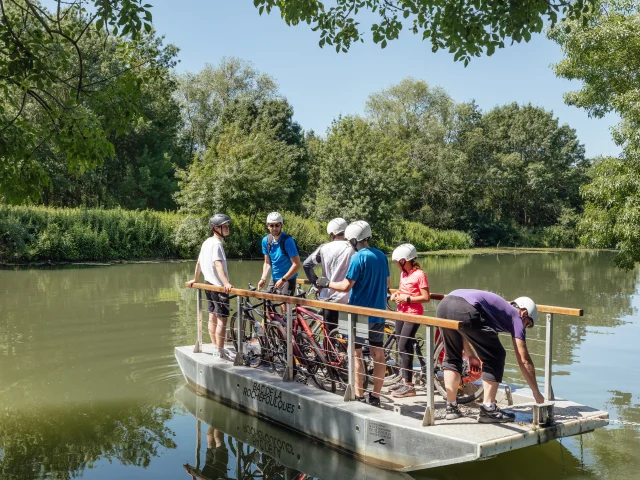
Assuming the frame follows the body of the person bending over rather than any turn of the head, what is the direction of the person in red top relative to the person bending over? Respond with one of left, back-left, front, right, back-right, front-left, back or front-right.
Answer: back-left

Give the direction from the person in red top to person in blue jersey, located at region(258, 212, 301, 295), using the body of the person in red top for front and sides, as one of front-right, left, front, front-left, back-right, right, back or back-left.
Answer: right

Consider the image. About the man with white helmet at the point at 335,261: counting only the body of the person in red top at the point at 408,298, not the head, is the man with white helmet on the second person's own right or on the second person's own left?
on the second person's own right

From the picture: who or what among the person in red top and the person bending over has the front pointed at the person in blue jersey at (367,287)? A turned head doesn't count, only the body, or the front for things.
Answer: the person in red top

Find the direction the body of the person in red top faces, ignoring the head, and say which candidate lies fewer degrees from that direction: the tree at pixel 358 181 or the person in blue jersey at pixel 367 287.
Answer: the person in blue jersey

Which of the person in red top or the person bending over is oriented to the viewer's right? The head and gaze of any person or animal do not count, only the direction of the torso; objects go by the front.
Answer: the person bending over

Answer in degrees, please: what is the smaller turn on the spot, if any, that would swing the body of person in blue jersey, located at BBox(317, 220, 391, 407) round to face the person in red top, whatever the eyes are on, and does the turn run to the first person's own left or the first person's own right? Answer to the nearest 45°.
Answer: approximately 90° to the first person's own right

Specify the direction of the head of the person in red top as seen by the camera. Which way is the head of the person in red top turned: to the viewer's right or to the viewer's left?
to the viewer's left

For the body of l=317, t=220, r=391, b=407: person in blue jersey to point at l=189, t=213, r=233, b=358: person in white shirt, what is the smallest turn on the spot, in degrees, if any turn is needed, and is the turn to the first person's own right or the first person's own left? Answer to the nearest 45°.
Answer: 0° — they already face them

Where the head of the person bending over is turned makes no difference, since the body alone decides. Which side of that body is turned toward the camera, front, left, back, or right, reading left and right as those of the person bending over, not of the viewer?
right

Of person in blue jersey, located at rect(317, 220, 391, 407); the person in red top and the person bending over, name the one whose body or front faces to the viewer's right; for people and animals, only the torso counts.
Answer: the person bending over

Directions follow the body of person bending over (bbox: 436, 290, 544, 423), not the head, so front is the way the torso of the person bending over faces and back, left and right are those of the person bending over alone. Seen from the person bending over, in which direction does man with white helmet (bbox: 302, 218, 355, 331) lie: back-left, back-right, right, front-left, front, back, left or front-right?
back-left

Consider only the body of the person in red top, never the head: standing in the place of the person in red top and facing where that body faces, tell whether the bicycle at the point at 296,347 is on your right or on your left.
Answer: on your right

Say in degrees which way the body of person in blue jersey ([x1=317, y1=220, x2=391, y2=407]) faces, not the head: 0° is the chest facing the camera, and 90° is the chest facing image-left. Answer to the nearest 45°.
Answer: approximately 135°
